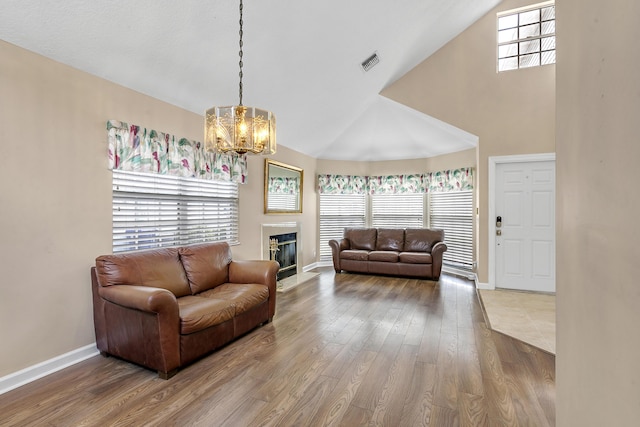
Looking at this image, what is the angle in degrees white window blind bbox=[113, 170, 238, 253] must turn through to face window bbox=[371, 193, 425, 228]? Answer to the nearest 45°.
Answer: approximately 45° to its left

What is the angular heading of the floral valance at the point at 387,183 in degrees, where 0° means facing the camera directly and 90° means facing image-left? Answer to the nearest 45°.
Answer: approximately 0°

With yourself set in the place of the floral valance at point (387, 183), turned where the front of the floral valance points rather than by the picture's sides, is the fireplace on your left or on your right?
on your right

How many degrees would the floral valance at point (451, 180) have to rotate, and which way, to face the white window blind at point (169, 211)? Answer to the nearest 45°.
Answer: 0° — it already faces it

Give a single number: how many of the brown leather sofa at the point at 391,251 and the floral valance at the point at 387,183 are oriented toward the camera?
2

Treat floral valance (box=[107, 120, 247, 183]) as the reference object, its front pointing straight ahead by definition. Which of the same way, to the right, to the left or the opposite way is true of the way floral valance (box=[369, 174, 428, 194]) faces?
to the right

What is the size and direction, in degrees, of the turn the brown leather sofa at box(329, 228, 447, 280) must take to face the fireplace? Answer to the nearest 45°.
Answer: approximately 45° to its right

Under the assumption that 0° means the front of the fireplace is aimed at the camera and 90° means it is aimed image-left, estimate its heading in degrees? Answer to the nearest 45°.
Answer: approximately 315°

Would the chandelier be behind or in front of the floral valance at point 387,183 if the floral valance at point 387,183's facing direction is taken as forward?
in front

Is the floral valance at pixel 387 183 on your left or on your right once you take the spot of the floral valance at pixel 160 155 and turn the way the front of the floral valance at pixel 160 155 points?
on your left

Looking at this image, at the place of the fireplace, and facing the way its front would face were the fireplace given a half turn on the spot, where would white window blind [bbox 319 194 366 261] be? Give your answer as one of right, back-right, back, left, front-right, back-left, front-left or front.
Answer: right

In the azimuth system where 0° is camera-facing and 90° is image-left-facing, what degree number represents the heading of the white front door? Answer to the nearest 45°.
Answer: approximately 0°

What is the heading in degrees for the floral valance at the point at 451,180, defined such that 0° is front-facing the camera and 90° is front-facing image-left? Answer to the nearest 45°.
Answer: approximately 45°

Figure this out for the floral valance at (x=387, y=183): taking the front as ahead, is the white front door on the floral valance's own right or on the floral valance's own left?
on the floral valance's own left
